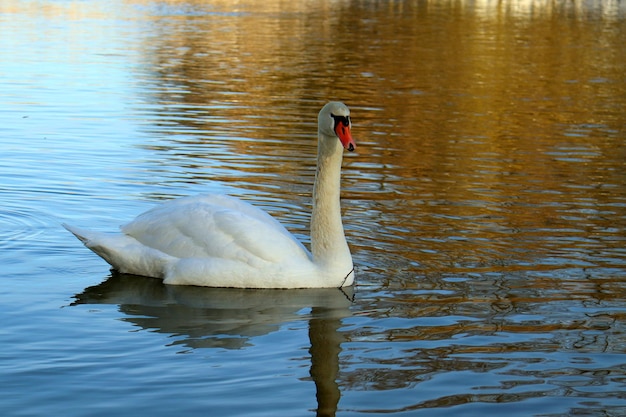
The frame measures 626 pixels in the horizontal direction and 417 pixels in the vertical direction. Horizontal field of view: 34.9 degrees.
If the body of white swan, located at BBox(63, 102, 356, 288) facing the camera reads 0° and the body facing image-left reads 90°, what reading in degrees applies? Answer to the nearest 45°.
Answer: approximately 270°
